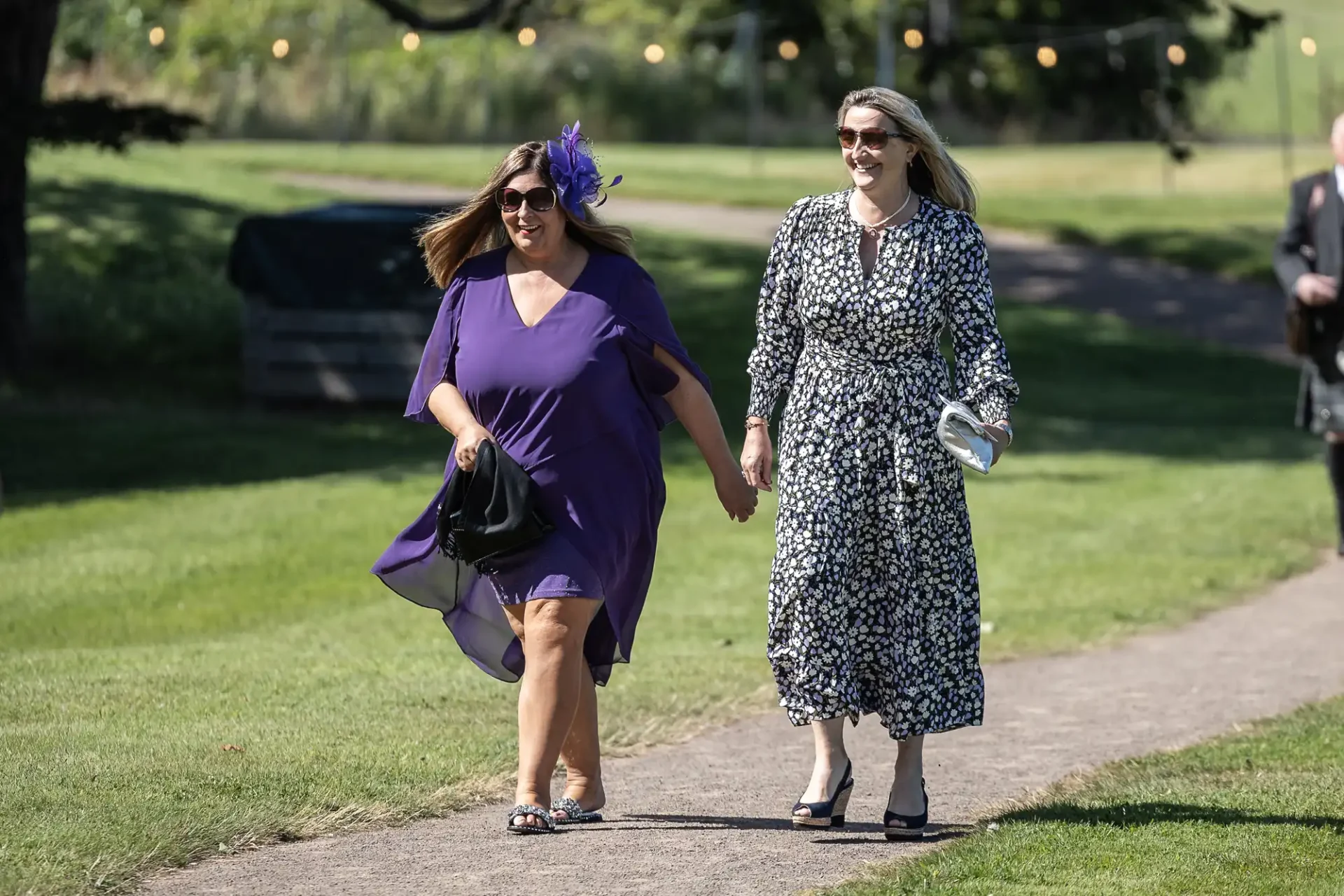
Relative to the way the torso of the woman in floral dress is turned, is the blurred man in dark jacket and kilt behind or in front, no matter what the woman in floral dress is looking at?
behind

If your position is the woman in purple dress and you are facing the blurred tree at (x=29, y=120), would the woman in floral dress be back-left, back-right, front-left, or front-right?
back-right

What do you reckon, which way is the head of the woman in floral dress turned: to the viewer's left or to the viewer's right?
to the viewer's left

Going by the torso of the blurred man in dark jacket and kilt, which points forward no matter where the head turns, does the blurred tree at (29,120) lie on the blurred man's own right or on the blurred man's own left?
on the blurred man's own right

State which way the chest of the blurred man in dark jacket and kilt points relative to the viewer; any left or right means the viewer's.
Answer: facing the viewer

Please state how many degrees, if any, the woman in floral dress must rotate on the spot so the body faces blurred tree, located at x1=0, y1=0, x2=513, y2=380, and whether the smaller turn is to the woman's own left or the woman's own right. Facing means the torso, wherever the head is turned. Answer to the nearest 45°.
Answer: approximately 135° to the woman's own right

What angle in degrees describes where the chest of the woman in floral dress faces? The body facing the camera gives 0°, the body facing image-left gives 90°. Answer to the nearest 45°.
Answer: approximately 0°

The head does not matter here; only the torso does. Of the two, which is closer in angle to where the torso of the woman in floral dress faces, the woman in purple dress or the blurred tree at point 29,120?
the woman in purple dress

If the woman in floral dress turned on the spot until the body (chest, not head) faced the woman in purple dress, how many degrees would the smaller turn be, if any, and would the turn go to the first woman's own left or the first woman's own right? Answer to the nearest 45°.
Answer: approximately 90° to the first woman's own right

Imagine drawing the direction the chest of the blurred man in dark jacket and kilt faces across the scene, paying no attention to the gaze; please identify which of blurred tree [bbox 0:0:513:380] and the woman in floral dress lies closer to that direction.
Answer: the woman in floral dress

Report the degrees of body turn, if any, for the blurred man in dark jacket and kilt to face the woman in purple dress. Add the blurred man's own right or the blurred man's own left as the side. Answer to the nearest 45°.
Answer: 0° — they already face them
